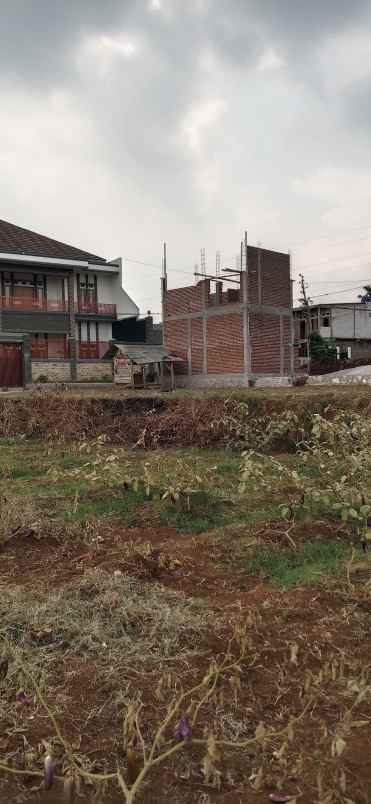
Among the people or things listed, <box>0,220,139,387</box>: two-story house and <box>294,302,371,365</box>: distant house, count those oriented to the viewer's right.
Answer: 0

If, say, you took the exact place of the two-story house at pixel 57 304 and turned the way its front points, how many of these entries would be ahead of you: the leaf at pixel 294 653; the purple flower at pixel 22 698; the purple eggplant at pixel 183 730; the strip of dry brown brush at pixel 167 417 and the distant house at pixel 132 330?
4

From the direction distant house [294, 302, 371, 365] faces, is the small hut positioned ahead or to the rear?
ahead

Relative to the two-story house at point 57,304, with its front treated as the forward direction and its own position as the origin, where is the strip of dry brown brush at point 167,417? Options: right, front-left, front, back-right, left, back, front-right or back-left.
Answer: front

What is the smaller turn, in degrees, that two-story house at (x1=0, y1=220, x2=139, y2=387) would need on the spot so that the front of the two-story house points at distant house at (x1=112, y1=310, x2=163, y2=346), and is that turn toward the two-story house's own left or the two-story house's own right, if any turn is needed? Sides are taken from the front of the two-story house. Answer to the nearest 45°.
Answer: approximately 135° to the two-story house's own left

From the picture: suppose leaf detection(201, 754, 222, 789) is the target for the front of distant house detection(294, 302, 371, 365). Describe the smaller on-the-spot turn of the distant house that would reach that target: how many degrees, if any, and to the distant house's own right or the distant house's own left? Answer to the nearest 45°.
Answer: approximately 45° to the distant house's own left

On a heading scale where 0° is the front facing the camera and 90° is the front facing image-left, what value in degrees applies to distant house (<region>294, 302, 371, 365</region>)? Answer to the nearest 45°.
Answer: approximately 45°

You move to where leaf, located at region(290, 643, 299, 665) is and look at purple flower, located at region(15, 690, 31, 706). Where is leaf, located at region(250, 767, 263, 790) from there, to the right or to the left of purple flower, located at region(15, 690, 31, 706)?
left

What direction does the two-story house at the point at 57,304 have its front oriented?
toward the camera

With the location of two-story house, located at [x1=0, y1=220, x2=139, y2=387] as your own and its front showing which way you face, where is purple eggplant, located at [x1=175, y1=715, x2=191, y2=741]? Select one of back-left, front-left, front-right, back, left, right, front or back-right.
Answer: front

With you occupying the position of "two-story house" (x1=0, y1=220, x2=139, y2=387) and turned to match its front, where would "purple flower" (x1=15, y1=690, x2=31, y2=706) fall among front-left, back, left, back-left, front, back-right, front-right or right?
front

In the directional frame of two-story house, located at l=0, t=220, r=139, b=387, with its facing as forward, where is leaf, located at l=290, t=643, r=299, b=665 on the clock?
The leaf is roughly at 12 o'clock from the two-story house.

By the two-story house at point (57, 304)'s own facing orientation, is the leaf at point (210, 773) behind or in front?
in front
